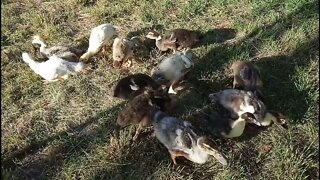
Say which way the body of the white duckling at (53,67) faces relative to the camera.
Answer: to the viewer's left

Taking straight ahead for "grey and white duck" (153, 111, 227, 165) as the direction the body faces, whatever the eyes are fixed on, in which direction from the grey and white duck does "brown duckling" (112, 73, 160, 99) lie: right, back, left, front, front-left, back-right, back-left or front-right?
back

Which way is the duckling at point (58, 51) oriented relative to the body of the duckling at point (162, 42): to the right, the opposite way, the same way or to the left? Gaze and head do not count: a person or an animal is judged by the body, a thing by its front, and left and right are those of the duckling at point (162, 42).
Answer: the same way

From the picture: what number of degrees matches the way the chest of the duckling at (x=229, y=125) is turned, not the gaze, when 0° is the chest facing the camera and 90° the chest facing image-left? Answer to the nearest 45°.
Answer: approximately 270°

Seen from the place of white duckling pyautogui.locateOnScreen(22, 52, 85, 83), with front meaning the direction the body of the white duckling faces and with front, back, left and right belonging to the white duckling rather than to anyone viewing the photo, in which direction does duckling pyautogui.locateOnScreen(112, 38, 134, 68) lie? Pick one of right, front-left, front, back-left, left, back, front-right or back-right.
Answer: back

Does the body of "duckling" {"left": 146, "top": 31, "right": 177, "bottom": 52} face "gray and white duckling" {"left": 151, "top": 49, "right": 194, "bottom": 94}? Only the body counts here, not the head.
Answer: no

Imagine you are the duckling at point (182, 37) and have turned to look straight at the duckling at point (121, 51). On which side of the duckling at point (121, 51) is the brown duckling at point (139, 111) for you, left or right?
left

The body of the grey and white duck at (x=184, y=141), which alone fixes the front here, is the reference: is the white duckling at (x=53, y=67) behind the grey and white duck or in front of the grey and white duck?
behind

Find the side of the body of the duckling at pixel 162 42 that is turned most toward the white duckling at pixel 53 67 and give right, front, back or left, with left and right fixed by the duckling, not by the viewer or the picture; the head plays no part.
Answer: front

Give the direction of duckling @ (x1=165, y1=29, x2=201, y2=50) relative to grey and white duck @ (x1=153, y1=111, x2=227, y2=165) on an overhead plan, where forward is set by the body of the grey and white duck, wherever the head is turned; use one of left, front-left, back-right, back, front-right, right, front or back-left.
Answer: back-left

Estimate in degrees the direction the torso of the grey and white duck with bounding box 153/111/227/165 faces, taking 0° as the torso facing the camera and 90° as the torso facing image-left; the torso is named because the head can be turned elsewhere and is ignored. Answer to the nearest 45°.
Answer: approximately 315°

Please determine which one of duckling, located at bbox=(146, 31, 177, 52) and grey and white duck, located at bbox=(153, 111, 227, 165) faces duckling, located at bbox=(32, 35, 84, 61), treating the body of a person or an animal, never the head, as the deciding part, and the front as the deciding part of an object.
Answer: duckling, located at bbox=(146, 31, 177, 52)

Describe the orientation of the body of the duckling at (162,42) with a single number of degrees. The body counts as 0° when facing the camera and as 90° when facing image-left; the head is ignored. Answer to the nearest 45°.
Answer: approximately 90°

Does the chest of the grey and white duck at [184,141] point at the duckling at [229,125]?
no

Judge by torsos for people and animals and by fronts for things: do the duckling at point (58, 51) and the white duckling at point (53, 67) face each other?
no

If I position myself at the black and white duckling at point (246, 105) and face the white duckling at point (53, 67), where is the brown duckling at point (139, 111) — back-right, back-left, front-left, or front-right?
front-left

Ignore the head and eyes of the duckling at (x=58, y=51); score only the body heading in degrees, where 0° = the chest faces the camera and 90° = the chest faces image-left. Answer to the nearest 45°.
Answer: approximately 90°
